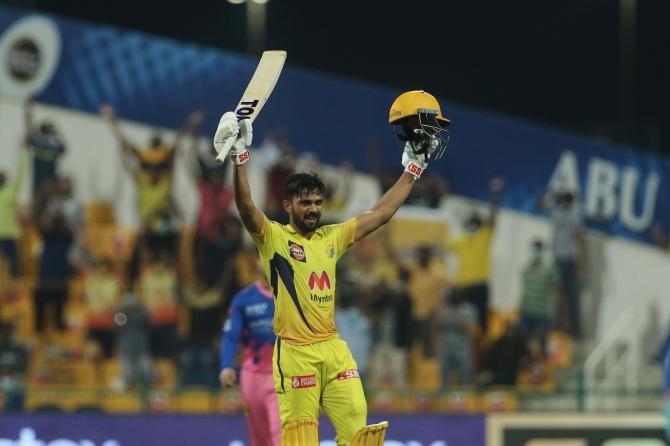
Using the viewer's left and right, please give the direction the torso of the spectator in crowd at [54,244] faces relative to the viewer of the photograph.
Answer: facing the viewer

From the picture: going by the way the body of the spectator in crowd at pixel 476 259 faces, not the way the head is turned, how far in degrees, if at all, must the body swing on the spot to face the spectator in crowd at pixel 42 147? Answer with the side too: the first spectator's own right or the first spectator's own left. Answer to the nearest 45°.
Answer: approximately 90° to the first spectator's own right

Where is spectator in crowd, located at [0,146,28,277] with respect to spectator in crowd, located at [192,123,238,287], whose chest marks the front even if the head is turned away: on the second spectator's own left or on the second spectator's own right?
on the second spectator's own right

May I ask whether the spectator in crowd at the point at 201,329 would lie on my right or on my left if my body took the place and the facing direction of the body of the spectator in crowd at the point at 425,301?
on my right

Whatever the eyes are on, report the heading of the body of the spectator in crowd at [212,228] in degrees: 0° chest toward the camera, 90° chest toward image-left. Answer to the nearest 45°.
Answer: approximately 0°

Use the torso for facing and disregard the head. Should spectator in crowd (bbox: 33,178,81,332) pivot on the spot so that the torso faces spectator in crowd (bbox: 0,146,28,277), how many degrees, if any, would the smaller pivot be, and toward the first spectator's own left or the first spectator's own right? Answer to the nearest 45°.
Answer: approximately 90° to the first spectator's own right

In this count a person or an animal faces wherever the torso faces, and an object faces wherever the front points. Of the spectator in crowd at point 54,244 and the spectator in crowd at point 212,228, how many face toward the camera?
2

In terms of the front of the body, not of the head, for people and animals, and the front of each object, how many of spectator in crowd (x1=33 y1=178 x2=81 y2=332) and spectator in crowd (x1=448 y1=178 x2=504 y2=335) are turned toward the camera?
2

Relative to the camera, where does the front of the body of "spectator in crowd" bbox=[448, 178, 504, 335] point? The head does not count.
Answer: toward the camera

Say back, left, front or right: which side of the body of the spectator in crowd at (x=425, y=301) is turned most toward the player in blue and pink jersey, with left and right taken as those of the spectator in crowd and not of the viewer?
front
